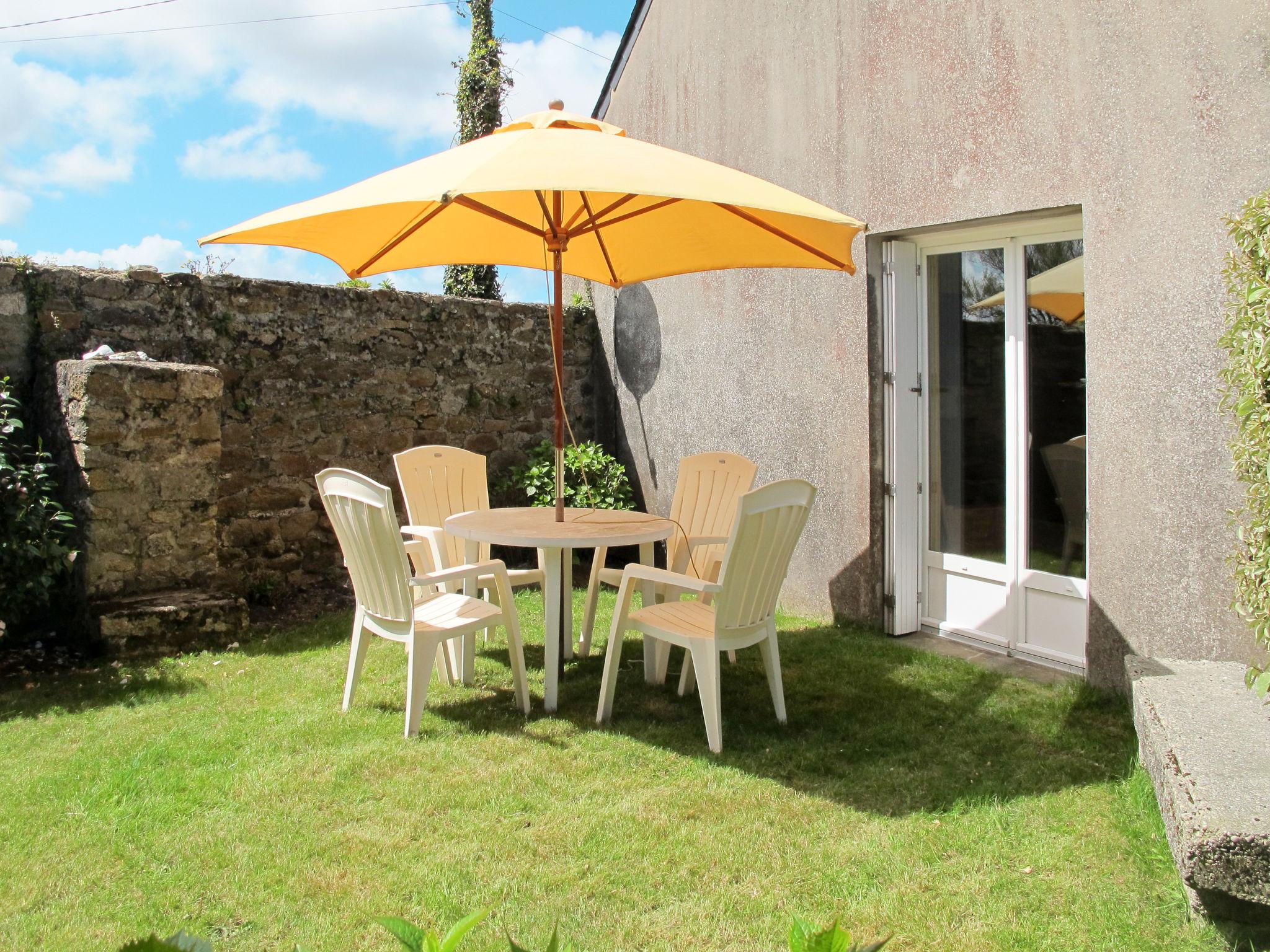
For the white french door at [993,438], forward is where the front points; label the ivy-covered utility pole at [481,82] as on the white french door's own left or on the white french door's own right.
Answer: on the white french door's own right

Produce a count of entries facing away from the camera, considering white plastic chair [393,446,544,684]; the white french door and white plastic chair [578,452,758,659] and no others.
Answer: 0

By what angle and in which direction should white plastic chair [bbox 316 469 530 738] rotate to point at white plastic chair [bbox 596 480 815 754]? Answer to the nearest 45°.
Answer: approximately 45° to its right

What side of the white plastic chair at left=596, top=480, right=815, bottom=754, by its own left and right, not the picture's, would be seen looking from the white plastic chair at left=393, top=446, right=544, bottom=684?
front

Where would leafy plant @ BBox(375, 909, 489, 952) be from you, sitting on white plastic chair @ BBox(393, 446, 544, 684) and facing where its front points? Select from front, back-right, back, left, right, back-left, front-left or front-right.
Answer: front-right

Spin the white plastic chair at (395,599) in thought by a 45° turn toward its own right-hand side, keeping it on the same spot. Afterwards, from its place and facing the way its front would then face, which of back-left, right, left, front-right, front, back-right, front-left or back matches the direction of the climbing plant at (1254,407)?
front-right

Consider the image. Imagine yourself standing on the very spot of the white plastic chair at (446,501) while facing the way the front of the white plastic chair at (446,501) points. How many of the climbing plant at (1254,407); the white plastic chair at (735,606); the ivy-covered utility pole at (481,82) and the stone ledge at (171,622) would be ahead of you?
2

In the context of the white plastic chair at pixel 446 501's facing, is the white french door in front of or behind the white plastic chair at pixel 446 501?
in front

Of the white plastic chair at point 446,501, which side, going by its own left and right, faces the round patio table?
front

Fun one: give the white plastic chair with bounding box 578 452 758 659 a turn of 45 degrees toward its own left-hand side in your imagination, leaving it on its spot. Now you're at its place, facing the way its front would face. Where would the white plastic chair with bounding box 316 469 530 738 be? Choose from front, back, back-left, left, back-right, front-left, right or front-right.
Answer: front-right

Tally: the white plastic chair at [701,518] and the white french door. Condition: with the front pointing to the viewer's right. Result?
0

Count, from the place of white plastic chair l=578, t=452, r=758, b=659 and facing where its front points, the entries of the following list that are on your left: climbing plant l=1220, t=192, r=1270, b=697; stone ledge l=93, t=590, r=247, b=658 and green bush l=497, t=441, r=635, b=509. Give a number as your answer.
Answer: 1

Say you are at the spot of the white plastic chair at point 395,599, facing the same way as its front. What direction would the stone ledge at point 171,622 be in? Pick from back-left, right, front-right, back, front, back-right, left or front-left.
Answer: left

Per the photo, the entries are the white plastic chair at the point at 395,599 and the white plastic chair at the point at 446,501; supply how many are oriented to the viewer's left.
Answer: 0

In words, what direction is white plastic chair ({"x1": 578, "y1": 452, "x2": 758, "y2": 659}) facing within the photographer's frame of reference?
facing the viewer and to the left of the viewer

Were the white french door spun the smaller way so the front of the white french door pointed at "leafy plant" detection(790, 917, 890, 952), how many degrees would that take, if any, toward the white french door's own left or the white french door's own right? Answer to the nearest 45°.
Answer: approximately 45° to the white french door's own left

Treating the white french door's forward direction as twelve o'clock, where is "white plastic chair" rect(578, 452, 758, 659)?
The white plastic chair is roughly at 1 o'clock from the white french door.

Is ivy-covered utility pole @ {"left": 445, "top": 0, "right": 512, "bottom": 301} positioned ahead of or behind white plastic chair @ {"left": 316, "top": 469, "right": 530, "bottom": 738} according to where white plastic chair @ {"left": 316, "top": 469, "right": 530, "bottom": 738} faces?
ahead

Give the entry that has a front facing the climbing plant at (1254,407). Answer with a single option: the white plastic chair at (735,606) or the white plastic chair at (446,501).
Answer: the white plastic chair at (446,501)

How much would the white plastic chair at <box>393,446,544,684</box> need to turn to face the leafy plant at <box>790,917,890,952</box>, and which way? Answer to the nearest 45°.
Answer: approximately 45° to its right

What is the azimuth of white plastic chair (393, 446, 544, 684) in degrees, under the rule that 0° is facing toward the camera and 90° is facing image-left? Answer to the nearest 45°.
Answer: approximately 315°
